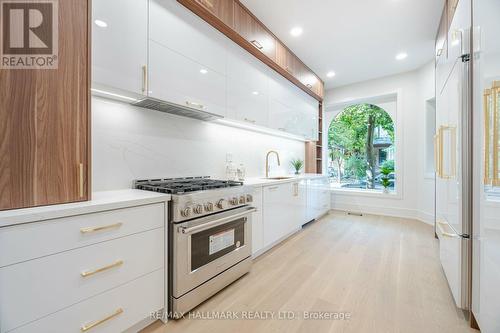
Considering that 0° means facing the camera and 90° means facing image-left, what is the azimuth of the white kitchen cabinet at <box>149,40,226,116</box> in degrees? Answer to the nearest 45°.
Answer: approximately 315°

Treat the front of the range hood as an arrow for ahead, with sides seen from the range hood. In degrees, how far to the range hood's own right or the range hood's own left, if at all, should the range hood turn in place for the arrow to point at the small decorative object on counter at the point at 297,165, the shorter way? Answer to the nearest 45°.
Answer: approximately 90° to the range hood's own left

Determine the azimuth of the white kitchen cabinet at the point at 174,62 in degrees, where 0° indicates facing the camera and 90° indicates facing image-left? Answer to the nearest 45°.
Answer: approximately 315°

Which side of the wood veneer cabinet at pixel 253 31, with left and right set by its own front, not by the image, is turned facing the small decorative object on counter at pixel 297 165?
left

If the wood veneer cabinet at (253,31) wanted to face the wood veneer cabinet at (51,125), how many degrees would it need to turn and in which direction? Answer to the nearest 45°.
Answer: approximately 90° to its right

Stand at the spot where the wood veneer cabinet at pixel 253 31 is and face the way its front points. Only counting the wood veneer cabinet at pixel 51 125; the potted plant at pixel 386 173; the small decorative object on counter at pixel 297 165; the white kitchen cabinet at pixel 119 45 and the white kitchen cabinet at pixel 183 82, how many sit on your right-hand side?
3
